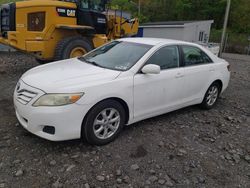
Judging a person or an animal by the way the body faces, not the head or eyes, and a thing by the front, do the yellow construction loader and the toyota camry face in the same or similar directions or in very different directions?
very different directions

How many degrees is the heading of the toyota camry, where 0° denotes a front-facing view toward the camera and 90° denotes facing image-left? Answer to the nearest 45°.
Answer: approximately 45°

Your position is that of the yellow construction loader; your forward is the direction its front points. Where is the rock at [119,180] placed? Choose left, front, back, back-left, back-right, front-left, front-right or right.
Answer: back-right

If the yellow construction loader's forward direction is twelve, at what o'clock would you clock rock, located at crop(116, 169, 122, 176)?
The rock is roughly at 4 o'clock from the yellow construction loader.

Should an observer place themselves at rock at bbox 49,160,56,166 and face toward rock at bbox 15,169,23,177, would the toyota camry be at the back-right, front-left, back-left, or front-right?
back-right

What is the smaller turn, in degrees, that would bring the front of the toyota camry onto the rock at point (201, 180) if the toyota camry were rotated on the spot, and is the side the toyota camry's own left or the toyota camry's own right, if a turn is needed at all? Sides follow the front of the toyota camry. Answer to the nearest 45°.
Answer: approximately 90° to the toyota camry's own left

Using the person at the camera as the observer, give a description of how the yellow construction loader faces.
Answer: facing away from the viewer and to the right of the viewer

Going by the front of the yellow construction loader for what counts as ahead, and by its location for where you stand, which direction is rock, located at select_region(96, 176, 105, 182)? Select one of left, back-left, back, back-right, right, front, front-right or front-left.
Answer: back-right

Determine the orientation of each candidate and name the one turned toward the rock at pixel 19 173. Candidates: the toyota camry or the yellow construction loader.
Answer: the toyota camry

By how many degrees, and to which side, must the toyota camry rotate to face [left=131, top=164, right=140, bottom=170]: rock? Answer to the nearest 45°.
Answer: approximately 90° to its left

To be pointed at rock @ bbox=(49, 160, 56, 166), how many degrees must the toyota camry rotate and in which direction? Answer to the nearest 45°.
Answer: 0° — it already faces it

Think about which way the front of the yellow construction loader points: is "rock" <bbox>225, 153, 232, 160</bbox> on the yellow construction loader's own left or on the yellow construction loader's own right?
on the yellow construction loader's own right

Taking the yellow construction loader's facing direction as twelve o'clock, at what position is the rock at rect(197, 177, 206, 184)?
The rock is roughly at 4 o'clock from the yellow construction loader.

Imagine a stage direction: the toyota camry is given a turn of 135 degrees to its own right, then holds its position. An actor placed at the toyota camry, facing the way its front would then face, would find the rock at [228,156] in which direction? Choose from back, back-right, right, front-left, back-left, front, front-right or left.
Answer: right
